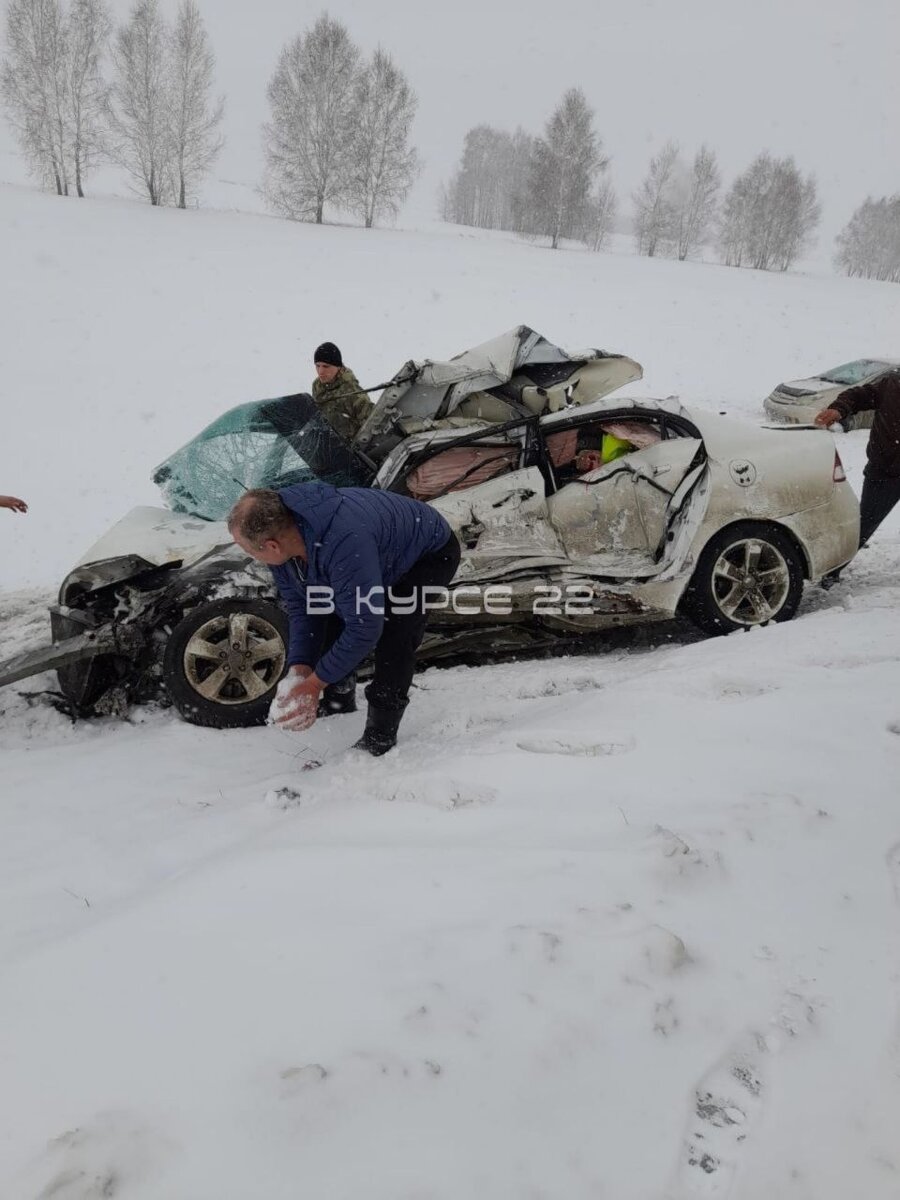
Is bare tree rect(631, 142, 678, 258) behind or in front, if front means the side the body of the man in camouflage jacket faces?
behind

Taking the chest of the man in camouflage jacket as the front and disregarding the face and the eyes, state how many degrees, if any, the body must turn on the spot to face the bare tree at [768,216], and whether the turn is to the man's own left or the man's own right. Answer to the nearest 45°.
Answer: approximately 180°

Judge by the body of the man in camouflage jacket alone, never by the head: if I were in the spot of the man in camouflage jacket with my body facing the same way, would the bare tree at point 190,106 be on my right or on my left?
on my right

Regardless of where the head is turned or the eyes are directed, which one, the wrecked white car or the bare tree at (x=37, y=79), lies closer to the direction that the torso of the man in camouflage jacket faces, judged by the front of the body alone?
the wrecked white car

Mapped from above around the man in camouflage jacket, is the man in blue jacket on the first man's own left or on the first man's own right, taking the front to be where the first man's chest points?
on the first man's own left

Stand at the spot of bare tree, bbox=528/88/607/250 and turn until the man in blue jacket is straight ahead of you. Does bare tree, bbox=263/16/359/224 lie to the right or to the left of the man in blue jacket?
right

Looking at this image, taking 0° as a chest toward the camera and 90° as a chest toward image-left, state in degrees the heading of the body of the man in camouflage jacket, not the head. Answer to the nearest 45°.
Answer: approximately 45°

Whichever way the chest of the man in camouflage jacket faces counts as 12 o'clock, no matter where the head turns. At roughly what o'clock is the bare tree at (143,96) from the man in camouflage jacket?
The bare tree is roughly at 4 o'clock from the man in camouflage jacket.

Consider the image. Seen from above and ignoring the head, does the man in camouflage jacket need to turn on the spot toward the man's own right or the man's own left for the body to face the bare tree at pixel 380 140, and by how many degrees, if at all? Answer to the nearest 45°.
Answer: approximately 135° to the man's own right

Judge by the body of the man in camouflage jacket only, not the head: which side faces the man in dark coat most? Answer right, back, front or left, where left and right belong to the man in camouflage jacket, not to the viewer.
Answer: left

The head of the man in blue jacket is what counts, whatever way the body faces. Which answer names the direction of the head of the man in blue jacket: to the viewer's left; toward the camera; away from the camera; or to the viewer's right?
to the viewer's left

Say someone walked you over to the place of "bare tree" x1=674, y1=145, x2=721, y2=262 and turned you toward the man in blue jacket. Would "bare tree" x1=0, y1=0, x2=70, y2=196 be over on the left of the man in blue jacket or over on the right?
right
